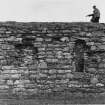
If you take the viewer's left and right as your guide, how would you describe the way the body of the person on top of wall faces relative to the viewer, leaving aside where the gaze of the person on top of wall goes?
facing to the left of the viewer
